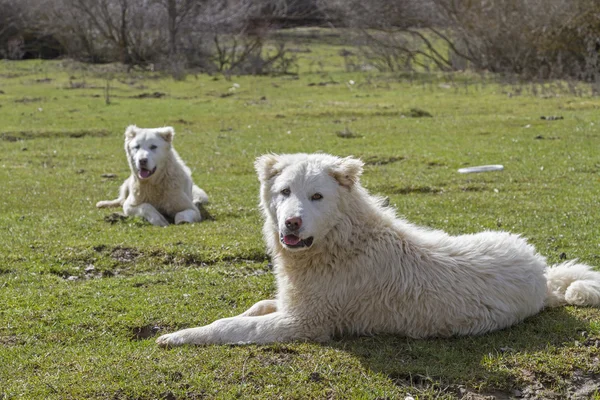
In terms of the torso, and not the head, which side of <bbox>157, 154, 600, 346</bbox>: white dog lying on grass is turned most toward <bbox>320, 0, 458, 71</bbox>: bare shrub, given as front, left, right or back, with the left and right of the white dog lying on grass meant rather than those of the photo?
right

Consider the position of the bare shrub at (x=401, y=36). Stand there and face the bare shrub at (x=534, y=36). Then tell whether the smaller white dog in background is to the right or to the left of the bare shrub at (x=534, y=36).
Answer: right

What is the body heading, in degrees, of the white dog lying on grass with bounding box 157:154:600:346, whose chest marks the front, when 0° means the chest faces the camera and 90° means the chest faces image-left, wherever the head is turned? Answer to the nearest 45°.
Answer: approximately 90°

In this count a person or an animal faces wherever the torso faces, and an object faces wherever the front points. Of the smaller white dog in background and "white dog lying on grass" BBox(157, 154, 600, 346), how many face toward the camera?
1

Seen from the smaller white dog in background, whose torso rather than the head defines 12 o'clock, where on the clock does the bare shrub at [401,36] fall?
The bare shrub is roughly at 7 o'clock from the smaller white dog in background.

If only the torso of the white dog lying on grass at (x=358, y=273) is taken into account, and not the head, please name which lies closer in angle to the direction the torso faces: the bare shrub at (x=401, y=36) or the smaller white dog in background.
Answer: the smaller white dog in background

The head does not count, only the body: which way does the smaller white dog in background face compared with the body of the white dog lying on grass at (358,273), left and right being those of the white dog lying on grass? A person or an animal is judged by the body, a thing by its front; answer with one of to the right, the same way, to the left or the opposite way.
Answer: to the left

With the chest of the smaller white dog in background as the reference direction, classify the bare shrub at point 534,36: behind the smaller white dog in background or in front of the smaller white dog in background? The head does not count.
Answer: behind

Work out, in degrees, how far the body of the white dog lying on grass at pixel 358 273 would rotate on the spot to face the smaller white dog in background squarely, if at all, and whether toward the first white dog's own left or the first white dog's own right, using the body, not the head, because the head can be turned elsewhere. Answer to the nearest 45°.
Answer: approximately 45° to the first white dog's own right

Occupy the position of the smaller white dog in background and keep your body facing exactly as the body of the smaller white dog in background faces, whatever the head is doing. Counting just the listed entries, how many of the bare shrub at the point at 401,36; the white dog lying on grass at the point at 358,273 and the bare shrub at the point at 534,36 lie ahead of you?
1

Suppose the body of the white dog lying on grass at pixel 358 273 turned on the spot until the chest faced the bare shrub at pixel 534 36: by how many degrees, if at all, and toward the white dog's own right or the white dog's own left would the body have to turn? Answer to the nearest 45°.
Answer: approximately 90° to the white dog's own right

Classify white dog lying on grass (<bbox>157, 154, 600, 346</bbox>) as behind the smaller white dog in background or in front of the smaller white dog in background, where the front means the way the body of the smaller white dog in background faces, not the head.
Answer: in front

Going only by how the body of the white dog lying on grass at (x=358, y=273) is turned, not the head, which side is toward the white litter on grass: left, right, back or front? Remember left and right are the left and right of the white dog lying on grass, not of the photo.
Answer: right

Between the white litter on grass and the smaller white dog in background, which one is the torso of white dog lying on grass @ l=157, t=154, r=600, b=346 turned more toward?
the smaller white dog in background
